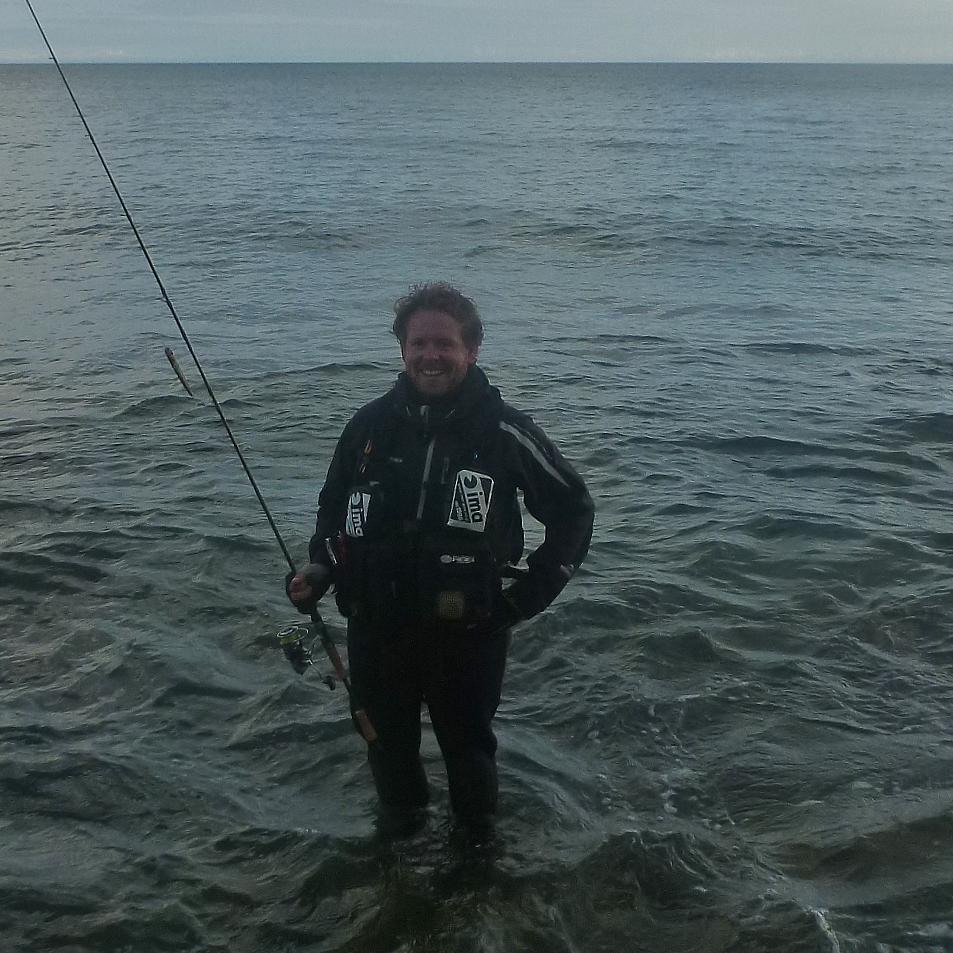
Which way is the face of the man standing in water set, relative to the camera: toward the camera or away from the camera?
toward the camera

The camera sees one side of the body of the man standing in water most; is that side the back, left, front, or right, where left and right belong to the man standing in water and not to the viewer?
front
